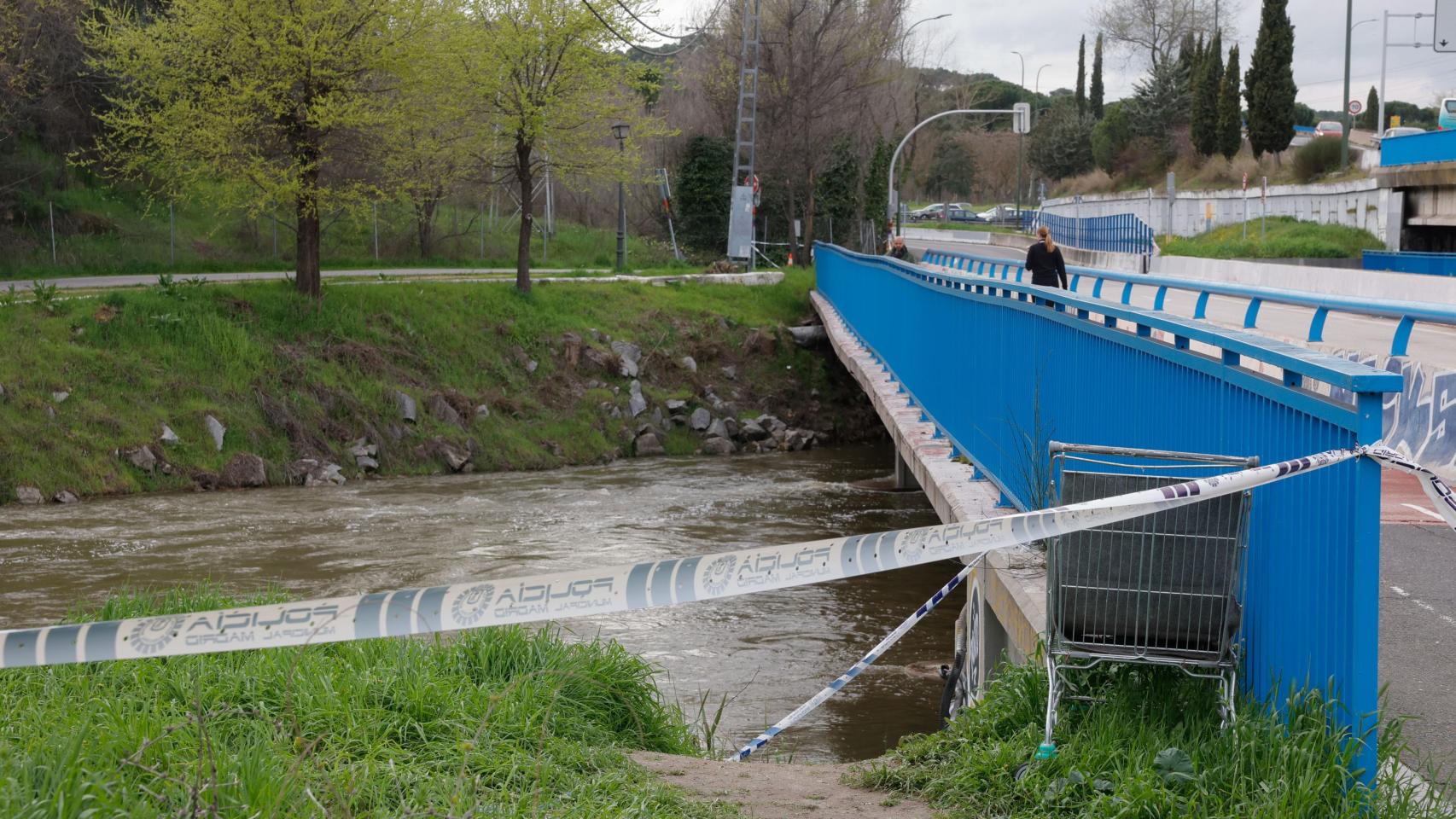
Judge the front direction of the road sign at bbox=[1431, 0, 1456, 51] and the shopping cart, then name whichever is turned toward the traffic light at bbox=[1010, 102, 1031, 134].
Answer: the shopping cart

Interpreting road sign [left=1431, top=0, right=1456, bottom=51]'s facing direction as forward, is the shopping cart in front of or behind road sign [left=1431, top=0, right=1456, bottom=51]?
in front

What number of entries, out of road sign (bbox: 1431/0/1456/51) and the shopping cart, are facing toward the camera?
1

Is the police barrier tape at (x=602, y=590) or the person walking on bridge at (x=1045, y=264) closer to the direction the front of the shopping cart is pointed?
the person walking on bridge

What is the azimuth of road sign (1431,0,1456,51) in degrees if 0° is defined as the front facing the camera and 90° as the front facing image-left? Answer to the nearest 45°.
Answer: approximately 0°

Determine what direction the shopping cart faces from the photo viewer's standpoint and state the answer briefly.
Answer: facing away from the viewer

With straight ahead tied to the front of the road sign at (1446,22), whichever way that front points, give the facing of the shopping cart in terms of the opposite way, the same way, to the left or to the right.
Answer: the opposite way

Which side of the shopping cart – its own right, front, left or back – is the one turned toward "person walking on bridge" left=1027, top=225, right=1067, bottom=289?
front

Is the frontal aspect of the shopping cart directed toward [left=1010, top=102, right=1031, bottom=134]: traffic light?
yes

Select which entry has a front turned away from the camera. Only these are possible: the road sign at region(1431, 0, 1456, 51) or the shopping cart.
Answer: the shopping cart

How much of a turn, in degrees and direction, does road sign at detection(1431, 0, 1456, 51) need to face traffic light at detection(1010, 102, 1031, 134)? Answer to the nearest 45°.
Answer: approximately 135° to its right
